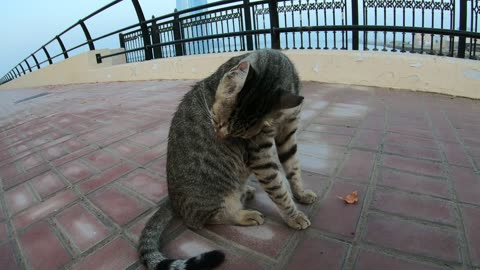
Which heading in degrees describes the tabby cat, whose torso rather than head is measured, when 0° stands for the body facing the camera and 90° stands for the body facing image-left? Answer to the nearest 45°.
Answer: approximately 270°

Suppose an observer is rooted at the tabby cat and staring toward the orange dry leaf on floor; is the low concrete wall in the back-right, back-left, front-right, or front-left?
front-left

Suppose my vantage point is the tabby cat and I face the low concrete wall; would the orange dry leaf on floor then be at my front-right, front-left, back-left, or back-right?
front-right
